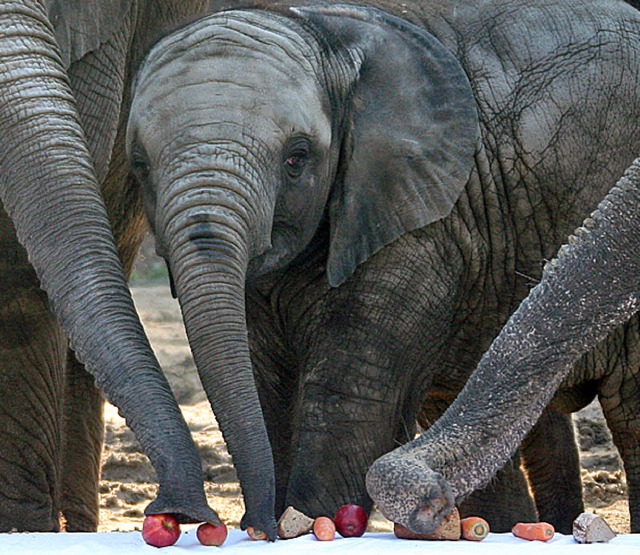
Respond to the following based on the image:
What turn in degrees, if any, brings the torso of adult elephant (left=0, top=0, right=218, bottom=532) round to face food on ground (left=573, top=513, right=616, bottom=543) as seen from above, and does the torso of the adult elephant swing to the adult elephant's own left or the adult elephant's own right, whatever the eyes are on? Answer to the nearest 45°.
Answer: approximately 45° to the adult elephant's own left

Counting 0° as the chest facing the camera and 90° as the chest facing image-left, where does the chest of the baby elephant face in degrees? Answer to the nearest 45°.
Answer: approximately 45°

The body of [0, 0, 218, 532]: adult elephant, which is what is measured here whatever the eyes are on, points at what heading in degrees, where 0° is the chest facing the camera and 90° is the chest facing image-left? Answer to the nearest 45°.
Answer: approximately 0°

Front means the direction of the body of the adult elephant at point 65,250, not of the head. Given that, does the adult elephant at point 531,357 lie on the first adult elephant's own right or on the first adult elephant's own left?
on the first adult elephant's own left
